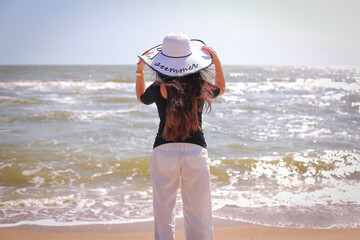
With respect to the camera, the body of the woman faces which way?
away from the camera

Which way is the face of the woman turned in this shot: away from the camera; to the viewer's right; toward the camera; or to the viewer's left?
away from the camera
